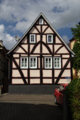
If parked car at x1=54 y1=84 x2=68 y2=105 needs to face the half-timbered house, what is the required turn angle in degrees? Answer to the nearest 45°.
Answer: approximately 135° to its right

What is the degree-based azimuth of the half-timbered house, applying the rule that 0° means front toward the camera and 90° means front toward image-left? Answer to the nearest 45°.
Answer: approximately 0°

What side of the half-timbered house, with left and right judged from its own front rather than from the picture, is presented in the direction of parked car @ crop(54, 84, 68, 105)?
front

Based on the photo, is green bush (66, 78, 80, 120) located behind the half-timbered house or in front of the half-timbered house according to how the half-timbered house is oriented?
in front

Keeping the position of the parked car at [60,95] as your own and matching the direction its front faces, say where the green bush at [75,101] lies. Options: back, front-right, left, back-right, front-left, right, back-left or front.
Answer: front-left

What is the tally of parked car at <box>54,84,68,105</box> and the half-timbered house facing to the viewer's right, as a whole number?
0
